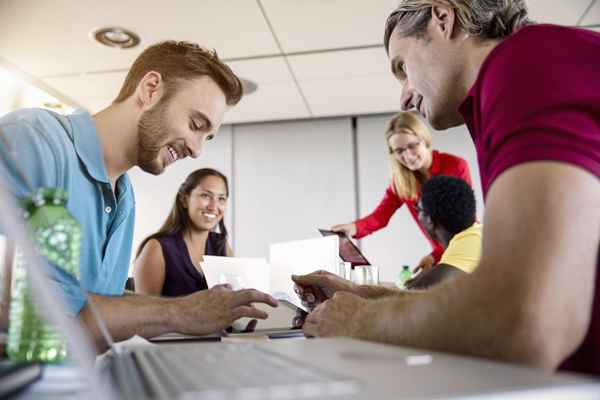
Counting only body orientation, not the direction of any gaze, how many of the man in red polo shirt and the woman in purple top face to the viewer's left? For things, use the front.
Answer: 1

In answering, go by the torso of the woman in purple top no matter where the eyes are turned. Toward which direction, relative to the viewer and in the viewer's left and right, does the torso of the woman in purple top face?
facing the viewer and to the right of the viewer

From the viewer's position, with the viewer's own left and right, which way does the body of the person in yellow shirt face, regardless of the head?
facing away from the viewer and to the left of the viewer

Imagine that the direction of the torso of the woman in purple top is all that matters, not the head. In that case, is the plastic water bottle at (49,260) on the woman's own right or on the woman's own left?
on the woman's own right

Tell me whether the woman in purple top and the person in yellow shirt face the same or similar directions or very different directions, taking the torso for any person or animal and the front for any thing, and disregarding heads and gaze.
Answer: very different directions

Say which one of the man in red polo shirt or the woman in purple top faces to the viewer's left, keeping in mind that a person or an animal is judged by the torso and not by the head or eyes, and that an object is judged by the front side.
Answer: the man in red polo shirt

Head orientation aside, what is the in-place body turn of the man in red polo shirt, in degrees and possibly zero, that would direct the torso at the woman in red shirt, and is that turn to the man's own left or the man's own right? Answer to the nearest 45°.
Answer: approximately 90° to the man's own right

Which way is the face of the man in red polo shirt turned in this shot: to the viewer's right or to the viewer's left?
to the viewer's left

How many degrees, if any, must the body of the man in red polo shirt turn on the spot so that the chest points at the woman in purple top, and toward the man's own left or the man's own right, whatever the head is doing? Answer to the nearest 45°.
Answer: approximately 45° to the man's own right

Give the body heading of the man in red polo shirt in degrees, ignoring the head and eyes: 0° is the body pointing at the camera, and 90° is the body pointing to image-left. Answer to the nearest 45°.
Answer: approximately 90°
